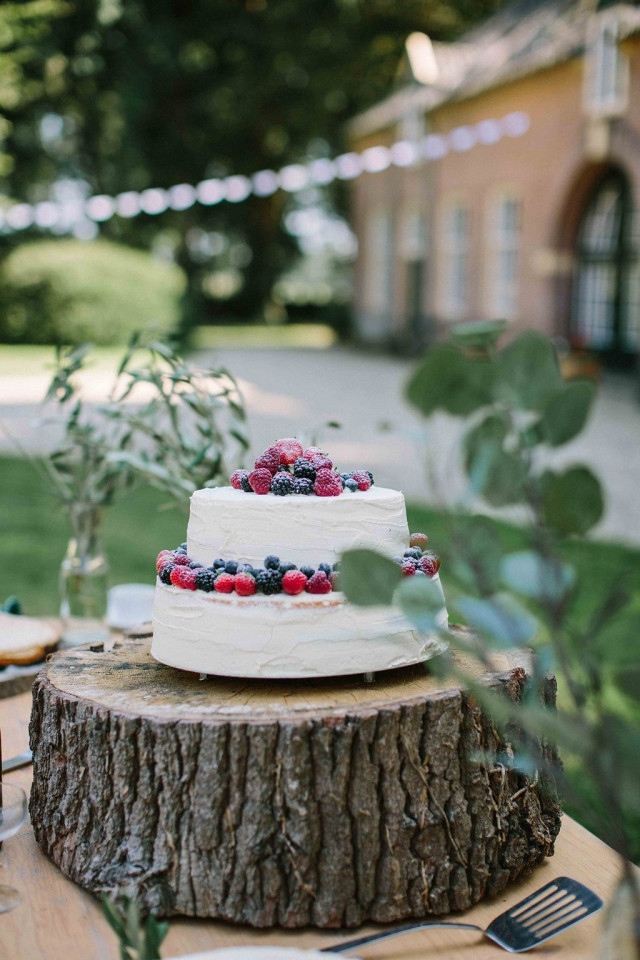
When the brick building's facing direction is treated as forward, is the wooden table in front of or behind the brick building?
in front

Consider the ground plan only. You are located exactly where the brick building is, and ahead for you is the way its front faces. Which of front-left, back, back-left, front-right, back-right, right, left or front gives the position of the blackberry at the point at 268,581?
front-left

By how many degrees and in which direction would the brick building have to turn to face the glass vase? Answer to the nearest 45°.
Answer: approximately 45° to its left

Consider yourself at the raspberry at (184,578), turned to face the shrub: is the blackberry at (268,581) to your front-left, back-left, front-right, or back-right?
back-right

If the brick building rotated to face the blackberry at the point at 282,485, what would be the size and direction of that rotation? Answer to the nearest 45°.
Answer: approximately 45° to its left

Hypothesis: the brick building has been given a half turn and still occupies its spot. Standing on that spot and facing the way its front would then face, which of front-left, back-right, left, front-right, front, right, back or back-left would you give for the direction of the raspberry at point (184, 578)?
back-right

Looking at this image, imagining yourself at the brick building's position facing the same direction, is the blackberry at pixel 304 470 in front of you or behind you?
in front

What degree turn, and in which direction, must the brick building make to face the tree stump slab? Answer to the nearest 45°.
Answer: approximately 45° to its left

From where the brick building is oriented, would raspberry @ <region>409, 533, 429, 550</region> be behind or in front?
in front

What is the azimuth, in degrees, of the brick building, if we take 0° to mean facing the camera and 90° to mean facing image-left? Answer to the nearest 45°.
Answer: approximately 45°
